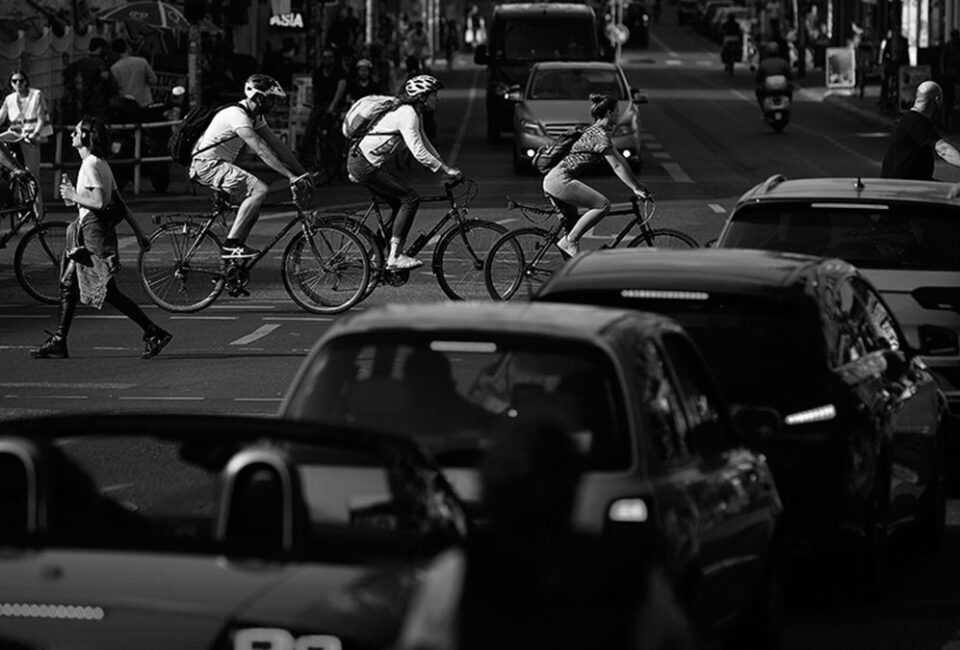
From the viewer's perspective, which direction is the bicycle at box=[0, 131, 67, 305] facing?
to the viewer's right

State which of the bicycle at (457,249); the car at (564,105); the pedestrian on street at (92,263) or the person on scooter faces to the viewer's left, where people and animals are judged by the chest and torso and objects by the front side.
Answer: the pedestrian on street

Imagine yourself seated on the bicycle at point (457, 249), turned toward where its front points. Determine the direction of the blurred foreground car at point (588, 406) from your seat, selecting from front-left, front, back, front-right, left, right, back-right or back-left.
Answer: right

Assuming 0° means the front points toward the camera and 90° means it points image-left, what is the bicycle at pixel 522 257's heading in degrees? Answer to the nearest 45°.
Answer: approximately 270°

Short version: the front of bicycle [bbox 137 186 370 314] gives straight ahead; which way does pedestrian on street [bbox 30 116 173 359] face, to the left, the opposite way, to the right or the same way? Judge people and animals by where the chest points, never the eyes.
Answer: the opposite way

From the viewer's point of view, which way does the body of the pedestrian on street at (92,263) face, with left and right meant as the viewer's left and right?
facing to the left of the viewer

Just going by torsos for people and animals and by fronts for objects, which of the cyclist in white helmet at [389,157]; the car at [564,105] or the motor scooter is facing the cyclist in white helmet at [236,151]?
the car

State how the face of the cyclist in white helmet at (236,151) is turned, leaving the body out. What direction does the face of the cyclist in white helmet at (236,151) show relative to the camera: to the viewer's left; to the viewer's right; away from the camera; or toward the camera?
to the viewer's right

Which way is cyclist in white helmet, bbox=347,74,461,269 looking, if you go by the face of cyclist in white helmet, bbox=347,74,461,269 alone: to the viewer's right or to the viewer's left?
to the viewer's right

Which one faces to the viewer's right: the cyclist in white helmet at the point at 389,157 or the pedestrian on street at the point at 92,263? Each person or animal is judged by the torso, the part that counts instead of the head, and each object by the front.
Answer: the cyclist in white helmet

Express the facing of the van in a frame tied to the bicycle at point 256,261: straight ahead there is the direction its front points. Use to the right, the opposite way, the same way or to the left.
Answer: to the right

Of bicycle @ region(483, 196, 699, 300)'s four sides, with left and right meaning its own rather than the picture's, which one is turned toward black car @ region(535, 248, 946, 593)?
right

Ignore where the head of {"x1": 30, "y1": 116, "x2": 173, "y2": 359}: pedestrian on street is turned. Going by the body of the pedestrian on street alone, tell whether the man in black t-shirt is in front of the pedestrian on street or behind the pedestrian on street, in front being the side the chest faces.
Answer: behind
